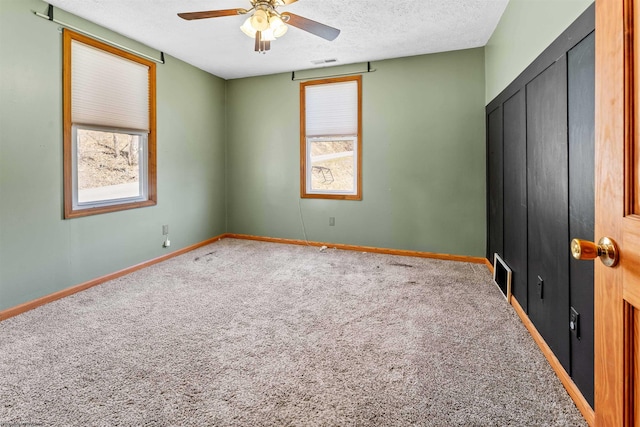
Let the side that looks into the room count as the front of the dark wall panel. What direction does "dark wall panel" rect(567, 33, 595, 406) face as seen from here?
to the viewer's left

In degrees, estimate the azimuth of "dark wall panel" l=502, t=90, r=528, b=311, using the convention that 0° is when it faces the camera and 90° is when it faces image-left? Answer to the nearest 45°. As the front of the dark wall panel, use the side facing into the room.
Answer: approximately 90°

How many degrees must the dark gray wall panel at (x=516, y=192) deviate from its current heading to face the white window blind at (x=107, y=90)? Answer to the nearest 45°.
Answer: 0° — it already faces it

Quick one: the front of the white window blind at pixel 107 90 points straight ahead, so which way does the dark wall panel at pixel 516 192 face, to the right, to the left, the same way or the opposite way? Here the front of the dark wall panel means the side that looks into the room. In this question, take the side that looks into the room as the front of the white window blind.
the opposite way

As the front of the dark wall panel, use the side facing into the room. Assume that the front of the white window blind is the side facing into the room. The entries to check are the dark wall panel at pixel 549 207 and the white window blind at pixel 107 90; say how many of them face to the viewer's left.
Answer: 1

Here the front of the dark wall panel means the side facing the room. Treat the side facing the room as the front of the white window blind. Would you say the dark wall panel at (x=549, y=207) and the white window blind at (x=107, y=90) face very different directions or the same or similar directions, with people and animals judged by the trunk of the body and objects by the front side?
very different directions

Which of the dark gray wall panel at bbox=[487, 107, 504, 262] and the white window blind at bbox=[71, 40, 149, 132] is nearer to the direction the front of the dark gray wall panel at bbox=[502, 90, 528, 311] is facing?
the white window blind

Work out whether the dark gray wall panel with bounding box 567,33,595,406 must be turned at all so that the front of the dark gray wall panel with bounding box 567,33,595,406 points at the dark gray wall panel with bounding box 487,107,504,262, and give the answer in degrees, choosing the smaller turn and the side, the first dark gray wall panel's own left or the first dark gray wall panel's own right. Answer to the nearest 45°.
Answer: approximately 90° to the first dark gray wall panel's own right

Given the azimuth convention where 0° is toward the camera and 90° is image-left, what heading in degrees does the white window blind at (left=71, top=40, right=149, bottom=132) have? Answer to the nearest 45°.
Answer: approximately 315°

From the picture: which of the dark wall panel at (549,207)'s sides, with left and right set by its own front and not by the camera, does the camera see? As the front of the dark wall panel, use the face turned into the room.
left
